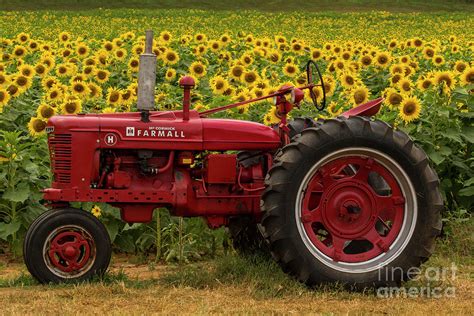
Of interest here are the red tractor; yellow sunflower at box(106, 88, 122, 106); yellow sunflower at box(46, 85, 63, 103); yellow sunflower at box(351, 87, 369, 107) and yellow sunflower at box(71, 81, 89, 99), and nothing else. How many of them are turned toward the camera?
4

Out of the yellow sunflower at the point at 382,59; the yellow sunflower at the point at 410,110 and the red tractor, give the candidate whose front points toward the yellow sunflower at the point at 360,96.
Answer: the yellow sunflower at the point at 382,59

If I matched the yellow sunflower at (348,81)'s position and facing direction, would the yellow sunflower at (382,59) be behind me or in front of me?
behind

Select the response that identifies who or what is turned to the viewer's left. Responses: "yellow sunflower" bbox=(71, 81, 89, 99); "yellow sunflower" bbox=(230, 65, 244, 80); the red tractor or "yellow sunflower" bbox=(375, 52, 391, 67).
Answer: the red tractor

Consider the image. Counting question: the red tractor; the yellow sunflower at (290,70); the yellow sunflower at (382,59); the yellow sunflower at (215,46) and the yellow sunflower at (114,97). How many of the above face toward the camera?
4

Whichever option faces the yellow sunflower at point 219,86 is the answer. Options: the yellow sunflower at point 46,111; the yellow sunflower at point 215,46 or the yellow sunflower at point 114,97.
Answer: the yellow sunflower at point 215,46

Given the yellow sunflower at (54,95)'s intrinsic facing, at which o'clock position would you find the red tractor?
The red tractor is roughly at 11 o'clock from the yellow sunflower.

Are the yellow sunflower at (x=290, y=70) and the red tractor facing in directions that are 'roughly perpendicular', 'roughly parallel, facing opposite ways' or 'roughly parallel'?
roughly perpendicular
